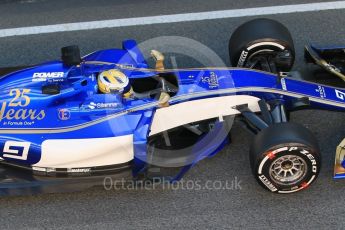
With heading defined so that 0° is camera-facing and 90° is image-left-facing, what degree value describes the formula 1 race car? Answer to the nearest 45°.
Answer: approximately 270°
